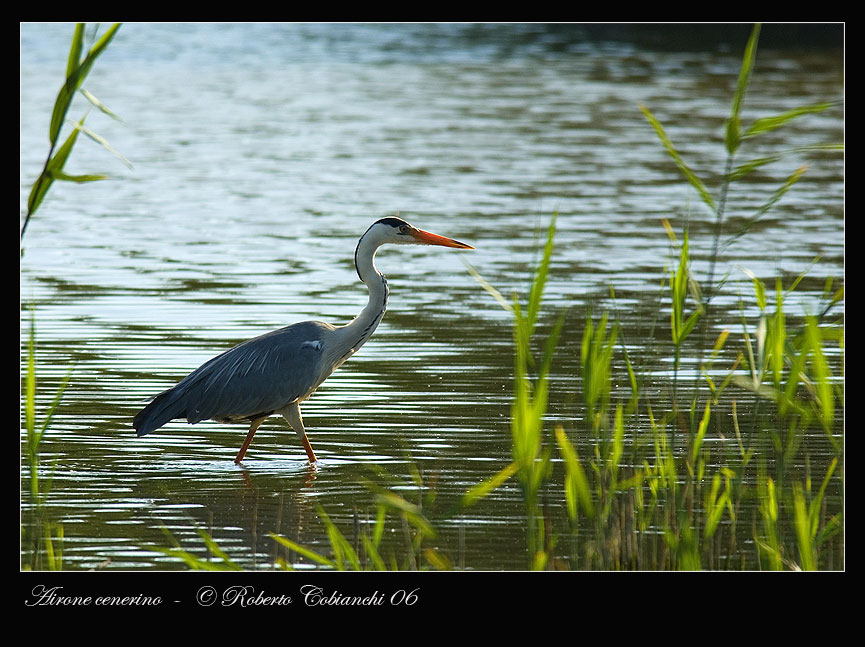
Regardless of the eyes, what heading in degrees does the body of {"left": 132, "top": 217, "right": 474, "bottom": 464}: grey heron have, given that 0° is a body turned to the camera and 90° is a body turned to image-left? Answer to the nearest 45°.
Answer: approximately 270°

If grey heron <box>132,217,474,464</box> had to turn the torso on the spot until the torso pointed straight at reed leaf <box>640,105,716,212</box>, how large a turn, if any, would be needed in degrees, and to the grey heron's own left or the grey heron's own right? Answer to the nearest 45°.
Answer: approximately 45° to the grey heron's own right
